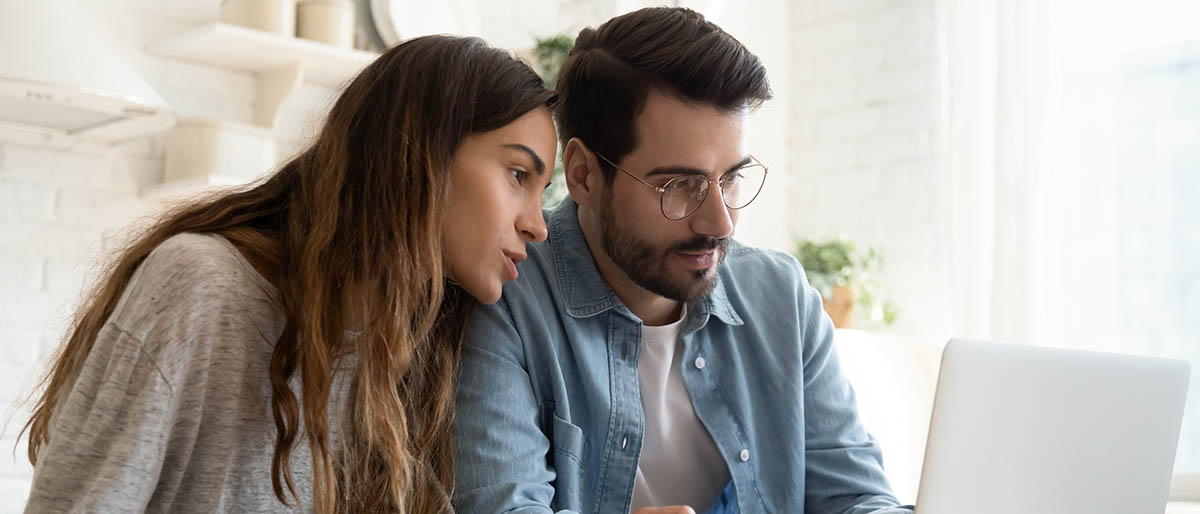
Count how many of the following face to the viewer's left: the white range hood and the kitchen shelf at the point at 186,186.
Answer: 0

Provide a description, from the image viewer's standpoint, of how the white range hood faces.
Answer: facing the viewer and to the right of the viewer

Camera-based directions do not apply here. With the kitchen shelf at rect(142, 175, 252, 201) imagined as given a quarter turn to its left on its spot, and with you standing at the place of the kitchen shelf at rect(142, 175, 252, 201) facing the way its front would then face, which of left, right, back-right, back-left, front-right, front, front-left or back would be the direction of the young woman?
back-right

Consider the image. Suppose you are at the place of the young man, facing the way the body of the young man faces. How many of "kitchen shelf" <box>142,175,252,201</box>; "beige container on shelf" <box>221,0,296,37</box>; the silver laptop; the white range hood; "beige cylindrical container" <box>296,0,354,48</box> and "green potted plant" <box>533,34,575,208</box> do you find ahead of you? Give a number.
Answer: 1

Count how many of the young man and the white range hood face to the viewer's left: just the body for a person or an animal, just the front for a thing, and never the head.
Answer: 0

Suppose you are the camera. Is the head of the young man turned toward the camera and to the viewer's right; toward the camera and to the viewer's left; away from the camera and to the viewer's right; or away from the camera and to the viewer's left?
toward the camera and to the viewer's right

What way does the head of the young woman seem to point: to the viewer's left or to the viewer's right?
to the viewer's right

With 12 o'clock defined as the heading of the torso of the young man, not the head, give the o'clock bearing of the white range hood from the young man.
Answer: The white range hood is roughly at 5 o'clock from the young man.

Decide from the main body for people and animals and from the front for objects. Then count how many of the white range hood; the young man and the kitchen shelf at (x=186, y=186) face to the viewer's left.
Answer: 0

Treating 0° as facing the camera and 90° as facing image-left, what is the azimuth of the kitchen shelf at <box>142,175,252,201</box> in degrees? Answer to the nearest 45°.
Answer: approximately 315°

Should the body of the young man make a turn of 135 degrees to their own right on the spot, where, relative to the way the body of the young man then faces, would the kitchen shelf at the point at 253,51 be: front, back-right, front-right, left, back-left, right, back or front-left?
front-right

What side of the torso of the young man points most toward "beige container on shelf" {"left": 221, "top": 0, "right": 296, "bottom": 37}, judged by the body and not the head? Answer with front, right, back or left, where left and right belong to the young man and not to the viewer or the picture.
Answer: back

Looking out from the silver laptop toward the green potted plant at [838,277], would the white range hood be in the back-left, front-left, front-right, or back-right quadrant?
front-left

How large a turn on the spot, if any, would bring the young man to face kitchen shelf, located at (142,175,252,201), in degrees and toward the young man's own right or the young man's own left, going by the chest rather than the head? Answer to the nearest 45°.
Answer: approximately 180°

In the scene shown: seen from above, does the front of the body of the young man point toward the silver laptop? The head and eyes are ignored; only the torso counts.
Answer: yes

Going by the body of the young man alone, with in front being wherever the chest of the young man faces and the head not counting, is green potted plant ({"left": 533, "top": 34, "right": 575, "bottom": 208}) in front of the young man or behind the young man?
behind

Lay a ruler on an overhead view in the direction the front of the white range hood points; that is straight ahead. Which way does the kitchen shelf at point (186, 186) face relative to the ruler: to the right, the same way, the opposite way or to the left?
the same way

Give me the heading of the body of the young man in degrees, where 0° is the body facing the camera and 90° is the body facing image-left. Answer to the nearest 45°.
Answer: approximately 315°
